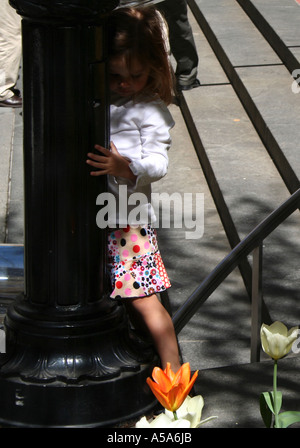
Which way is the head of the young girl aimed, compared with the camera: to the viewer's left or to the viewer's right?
to the viewer's left

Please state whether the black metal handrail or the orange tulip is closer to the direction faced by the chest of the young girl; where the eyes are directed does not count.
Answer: the orange tulip

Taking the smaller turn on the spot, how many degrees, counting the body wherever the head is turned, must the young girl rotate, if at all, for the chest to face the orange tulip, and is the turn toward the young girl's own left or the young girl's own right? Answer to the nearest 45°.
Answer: approximately 45° to the young girl's own left

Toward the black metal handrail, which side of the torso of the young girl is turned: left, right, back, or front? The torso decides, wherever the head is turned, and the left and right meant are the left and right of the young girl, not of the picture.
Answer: back
